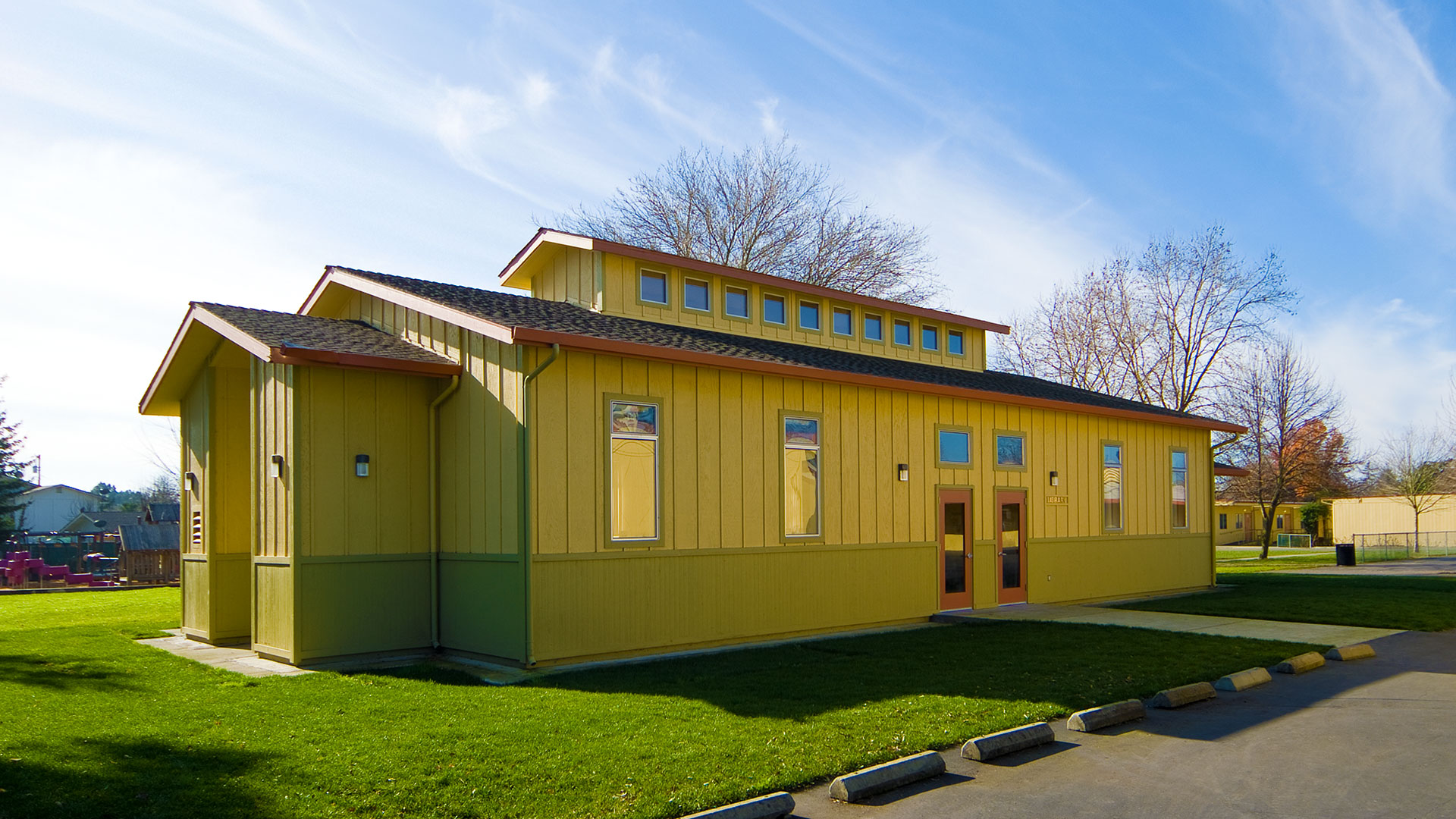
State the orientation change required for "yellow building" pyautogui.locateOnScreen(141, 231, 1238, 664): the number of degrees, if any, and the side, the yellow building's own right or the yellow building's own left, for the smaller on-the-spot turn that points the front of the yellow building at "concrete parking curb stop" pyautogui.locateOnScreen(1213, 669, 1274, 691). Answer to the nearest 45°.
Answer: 0° — it already faces it

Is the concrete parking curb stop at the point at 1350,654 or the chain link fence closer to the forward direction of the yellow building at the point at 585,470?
the concrete parking curb stop

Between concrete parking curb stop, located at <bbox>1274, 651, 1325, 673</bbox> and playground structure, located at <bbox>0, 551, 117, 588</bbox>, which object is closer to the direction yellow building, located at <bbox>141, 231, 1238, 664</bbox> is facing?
the concrete parking curb stop

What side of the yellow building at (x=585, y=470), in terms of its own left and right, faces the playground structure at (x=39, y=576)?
back

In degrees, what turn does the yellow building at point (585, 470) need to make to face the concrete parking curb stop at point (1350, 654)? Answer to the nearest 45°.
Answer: approximately 45° to its left

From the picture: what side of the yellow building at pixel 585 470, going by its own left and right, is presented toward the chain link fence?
left

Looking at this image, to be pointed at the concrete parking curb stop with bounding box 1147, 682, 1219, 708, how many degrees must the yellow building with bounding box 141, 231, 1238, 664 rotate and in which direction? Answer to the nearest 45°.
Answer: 0° — it already faces it

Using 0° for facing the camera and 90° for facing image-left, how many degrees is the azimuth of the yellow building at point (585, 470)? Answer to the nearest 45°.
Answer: approximately 315°
